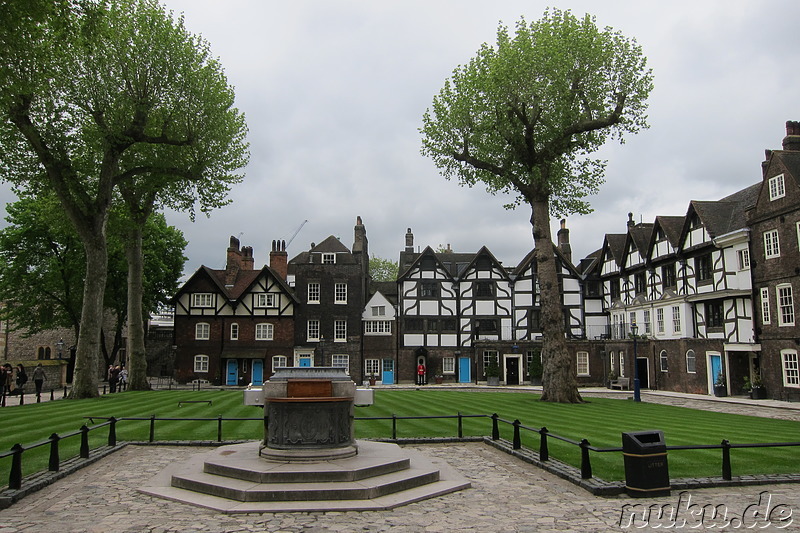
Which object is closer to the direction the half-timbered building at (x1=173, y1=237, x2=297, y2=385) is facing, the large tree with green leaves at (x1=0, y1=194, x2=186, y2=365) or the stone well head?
the stone well head

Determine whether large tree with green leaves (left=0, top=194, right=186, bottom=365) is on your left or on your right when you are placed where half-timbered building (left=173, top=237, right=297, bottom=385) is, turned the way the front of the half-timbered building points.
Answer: on your right

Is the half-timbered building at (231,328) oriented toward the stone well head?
yes

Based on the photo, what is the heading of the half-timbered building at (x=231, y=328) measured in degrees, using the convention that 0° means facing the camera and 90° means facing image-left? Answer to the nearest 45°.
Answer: approximately 0°

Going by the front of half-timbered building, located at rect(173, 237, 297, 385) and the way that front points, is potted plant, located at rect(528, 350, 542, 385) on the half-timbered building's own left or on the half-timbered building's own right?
on the half-timbered building's own left

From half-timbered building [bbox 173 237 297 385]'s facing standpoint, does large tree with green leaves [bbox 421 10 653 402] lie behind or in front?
in front

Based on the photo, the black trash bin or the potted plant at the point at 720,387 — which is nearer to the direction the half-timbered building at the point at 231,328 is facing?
the black trash bin

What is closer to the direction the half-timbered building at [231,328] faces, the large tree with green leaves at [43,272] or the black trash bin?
the black trash bin
